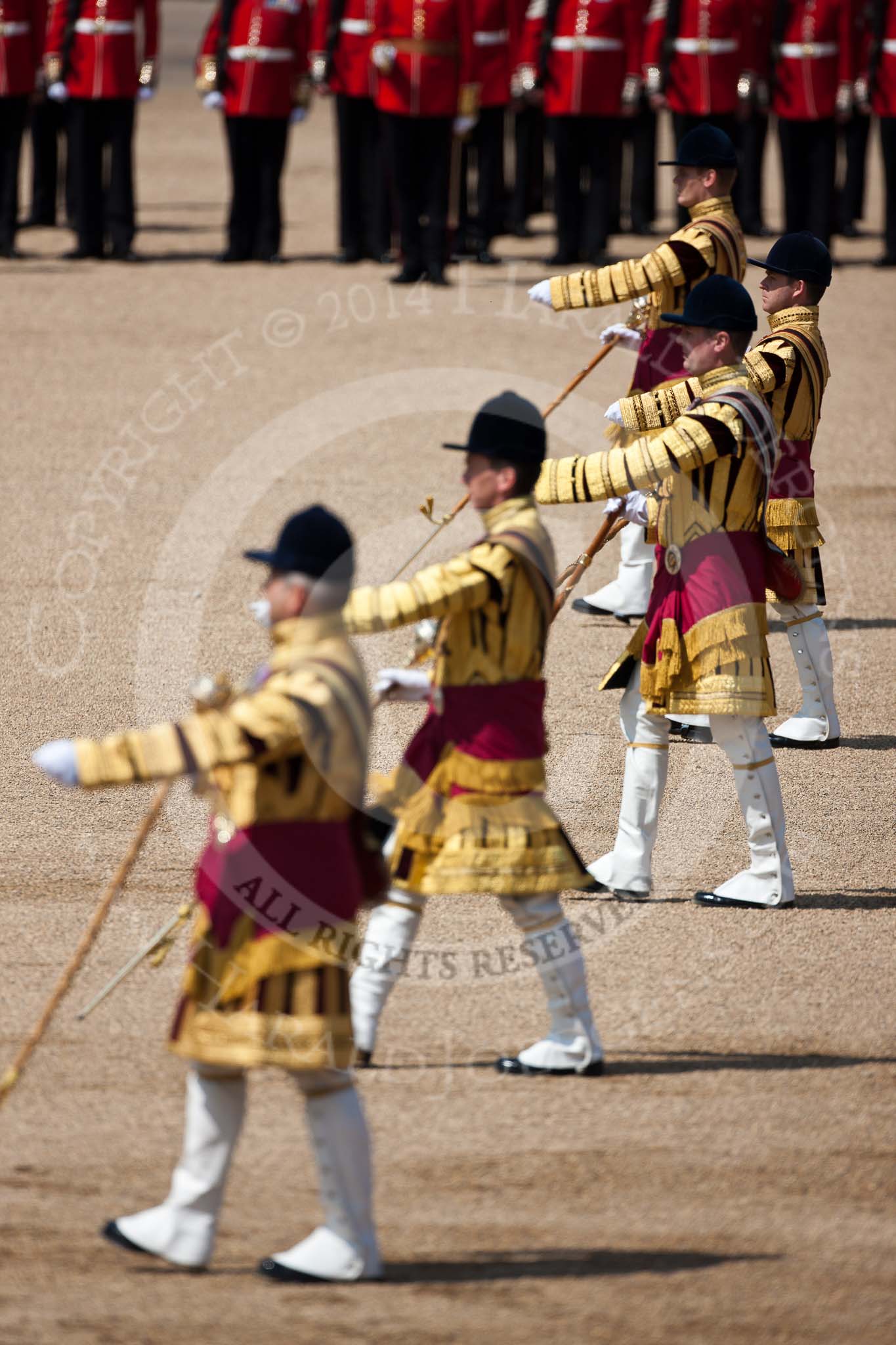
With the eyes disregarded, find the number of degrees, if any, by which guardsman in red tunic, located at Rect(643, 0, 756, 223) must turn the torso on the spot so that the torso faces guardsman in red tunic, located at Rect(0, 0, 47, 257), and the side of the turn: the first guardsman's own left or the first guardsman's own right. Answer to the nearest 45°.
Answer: approximately 90° to the first guardsman's own right

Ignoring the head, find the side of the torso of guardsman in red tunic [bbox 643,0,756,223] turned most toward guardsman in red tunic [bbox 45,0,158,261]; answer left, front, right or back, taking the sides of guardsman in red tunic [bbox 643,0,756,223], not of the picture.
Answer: right

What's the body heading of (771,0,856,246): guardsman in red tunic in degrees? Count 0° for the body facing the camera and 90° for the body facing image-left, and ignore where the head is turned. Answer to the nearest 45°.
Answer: approximately 0°

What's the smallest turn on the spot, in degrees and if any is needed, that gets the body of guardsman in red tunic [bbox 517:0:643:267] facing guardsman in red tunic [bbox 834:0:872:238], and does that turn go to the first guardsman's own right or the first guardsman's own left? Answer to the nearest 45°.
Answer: approximately 135° to the first guardsman's own left

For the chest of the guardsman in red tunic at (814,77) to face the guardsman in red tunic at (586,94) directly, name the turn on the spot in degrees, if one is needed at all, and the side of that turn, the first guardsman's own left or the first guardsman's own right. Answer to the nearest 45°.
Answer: approximately 45° to the first guardsman's own right
